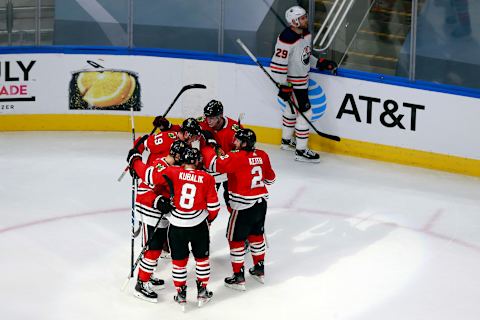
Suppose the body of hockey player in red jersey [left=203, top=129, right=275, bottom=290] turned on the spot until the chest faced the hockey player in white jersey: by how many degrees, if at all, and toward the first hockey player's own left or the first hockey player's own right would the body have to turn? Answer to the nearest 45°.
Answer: approximately 45° to the first hockey player's own right

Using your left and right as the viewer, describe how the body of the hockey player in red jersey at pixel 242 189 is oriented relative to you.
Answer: facing away from the viewer and to the left of the viewer

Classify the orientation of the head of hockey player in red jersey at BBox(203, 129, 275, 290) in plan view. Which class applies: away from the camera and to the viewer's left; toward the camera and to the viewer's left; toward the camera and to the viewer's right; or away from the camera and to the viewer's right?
away from the camera and to the viewer's left

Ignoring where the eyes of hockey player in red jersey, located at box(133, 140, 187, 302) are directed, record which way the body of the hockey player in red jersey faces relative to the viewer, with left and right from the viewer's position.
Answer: facing to the right of the viewer

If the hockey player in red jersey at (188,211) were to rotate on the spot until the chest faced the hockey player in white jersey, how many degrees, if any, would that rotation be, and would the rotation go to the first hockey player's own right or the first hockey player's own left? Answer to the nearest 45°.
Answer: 0° — they already face them

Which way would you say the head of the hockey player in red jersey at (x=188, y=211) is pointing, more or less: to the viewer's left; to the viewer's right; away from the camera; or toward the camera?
away from the camera

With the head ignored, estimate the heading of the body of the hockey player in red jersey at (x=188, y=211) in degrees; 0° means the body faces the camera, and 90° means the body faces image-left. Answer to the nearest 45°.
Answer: approximately 180°
